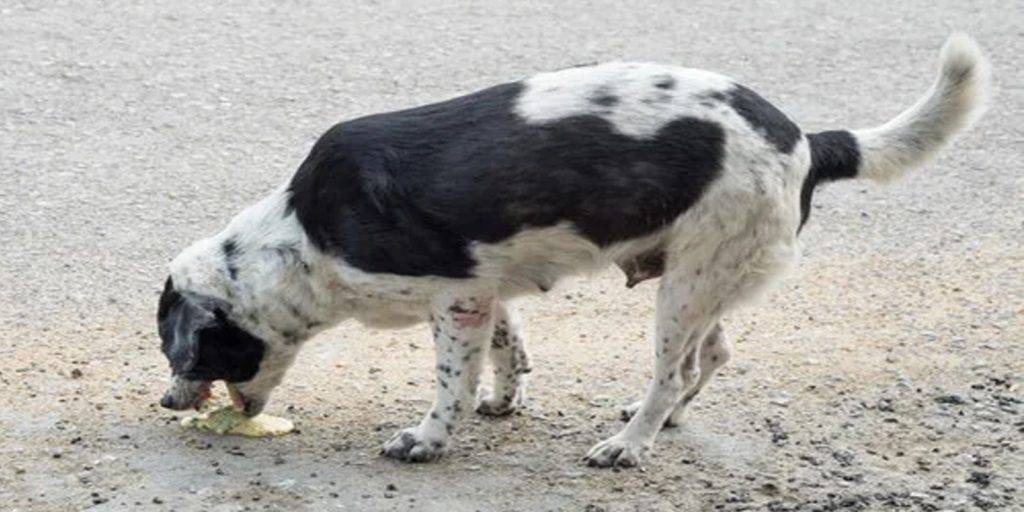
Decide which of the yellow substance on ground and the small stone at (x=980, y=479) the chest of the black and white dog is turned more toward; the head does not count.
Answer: the yellow substance on ground

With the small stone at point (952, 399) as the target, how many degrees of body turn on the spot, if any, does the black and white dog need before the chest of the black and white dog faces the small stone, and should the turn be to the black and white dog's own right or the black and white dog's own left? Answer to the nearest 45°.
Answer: approximately 180°

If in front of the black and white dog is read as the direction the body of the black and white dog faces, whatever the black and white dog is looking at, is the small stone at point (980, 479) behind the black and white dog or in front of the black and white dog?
behind

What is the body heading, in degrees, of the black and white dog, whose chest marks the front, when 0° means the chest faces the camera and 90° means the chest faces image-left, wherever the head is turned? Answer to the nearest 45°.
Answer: approximately 90°

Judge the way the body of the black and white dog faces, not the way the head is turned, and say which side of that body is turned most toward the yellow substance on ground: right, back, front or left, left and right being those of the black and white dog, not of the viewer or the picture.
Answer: front

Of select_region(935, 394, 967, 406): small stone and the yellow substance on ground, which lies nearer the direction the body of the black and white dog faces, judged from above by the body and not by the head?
the yellow substance on ground
